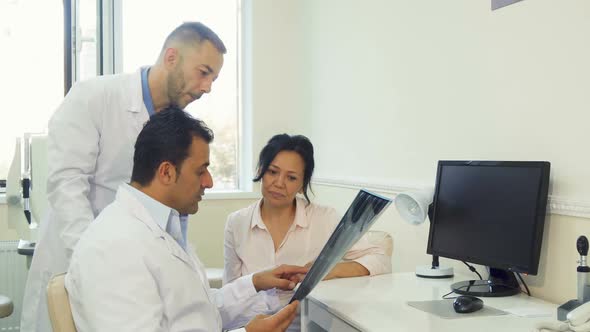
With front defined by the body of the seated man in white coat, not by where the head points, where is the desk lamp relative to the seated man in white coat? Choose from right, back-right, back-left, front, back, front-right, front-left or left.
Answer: front-left

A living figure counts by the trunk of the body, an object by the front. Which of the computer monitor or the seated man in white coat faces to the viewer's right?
the seated man in white coat

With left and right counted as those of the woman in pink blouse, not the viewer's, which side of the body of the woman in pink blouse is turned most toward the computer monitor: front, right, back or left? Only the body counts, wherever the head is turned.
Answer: left

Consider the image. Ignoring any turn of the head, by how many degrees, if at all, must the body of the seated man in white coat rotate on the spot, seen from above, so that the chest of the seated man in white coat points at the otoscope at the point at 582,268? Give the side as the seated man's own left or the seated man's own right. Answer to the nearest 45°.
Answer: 0° — they already face it

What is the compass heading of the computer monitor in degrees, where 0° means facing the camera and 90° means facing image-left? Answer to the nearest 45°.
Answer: approximately 45°

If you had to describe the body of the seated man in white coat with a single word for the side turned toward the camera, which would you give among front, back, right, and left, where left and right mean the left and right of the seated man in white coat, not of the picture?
right

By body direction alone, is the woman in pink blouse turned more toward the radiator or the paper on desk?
the paper on desk

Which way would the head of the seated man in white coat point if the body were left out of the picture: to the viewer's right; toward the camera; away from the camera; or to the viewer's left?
to the viewer's right

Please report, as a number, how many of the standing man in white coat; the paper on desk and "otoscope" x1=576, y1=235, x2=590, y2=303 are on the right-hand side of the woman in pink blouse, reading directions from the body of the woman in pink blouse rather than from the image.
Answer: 1

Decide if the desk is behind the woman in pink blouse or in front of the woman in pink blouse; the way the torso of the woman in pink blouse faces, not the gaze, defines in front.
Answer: in front

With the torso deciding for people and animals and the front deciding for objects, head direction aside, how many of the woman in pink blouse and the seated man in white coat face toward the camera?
1

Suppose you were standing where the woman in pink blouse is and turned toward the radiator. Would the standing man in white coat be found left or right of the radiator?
left

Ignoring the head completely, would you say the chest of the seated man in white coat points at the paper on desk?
yes

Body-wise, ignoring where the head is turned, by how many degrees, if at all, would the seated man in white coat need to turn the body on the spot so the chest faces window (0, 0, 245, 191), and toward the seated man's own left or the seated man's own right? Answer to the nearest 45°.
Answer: approximately 90° to the seated man's own left

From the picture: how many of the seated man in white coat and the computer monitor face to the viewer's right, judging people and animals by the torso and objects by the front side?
1
